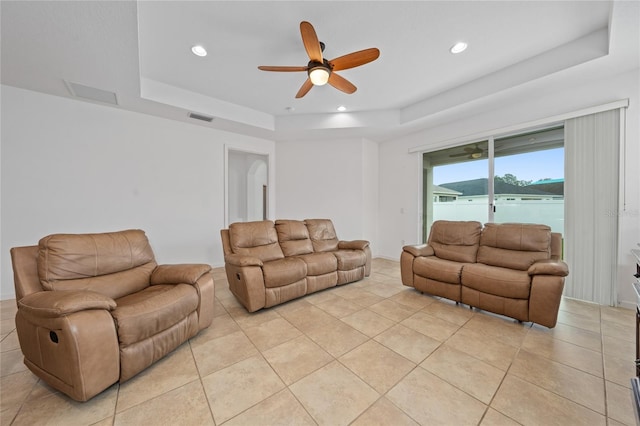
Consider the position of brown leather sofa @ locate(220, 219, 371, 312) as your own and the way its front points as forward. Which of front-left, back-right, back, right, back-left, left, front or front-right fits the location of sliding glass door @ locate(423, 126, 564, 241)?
front-left

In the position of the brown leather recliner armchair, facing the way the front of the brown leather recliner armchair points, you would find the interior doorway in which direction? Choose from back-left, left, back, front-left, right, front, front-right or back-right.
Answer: left

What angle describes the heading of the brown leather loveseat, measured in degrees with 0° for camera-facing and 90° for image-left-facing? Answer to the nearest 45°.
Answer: approximately 45°

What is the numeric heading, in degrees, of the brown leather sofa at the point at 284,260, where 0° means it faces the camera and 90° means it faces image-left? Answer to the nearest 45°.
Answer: approximately 315°

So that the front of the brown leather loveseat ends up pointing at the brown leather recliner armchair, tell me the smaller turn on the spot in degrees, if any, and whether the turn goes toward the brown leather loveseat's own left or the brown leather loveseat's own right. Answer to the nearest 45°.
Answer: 0° — it already faces it

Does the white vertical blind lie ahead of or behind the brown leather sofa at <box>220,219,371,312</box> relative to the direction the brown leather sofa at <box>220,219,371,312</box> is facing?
ahead

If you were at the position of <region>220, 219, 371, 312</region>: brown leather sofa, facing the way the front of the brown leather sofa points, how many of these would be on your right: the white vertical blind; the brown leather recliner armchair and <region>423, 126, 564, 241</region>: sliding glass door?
1

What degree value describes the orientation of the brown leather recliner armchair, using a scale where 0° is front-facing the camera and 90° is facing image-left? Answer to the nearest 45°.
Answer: approximately 315°
